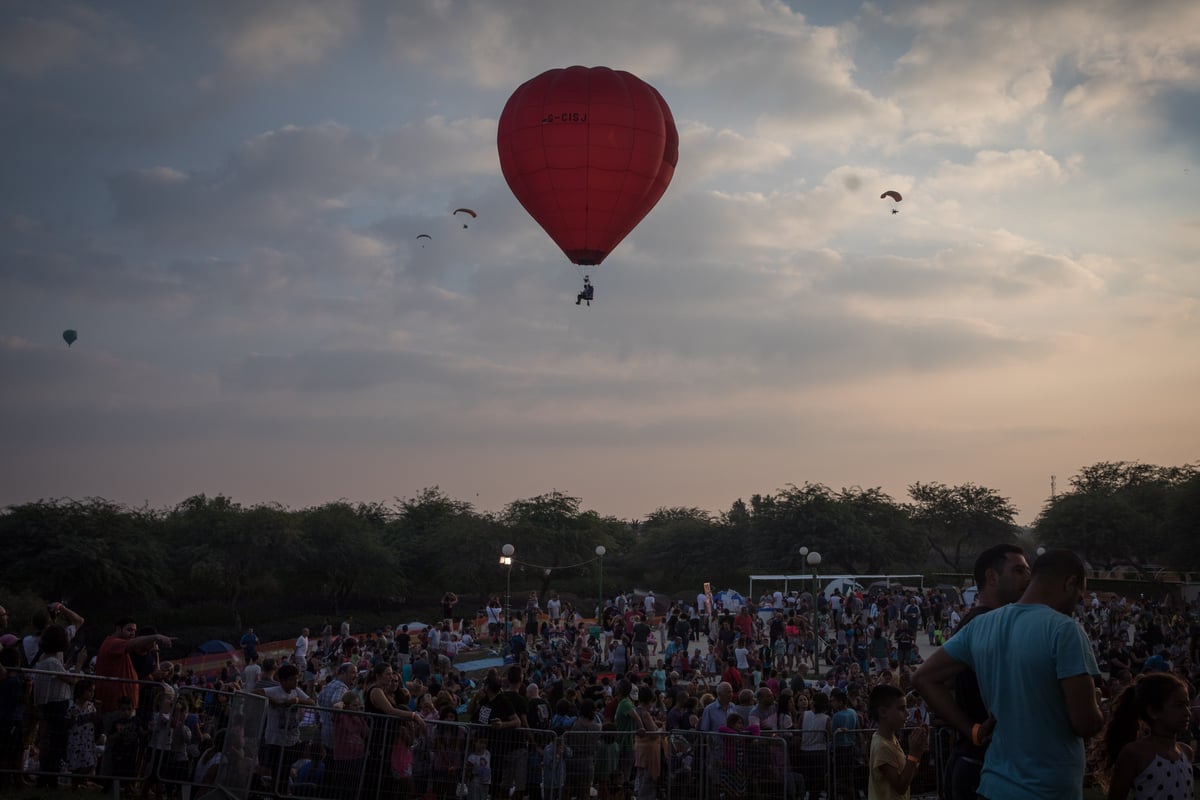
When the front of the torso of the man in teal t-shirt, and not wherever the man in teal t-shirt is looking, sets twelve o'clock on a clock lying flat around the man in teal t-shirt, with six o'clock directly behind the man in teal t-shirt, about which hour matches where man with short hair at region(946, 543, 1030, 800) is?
The man with short hair is roughly at 10 o'clock from the man in teal t-shirt.

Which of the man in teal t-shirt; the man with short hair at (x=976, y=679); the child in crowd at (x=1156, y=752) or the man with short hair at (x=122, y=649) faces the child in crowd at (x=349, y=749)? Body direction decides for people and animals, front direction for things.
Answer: the man with short hair at (x=122, y=649)

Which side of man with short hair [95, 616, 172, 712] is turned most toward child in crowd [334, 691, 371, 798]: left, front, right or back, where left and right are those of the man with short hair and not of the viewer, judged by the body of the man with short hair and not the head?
front

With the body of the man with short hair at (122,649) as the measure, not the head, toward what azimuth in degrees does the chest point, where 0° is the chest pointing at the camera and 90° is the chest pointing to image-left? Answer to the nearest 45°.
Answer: approximately 315°

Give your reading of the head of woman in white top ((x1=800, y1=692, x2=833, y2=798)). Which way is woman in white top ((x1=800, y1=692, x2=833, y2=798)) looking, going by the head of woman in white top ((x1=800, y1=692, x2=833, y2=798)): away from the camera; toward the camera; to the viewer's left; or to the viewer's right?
away from the camera

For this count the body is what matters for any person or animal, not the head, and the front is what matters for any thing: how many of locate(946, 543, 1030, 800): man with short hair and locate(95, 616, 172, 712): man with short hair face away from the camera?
0

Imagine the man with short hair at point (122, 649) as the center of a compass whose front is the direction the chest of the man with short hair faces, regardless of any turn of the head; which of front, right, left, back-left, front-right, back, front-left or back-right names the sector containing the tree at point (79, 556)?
back-left
